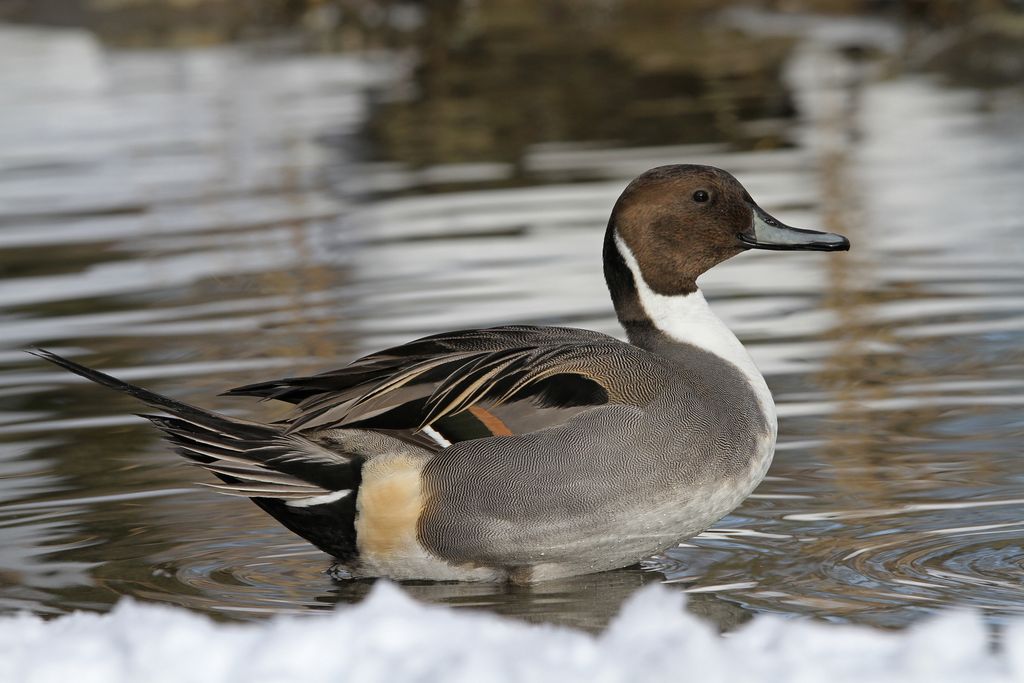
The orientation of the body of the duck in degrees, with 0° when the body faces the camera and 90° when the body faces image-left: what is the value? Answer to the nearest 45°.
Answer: approximately 270°
